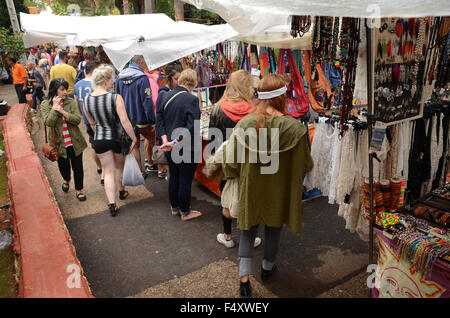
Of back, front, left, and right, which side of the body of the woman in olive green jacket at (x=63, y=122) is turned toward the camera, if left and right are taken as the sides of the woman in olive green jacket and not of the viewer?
front

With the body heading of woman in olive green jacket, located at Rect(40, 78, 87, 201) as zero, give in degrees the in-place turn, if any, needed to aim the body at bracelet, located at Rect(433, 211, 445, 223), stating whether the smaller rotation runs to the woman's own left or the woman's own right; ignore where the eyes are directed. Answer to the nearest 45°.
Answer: approximately 45° to the woman's own left

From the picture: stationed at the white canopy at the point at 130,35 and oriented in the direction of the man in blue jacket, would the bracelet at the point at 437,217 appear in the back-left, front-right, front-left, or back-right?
front-left

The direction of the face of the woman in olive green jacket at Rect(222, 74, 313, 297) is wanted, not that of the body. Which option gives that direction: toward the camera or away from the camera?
away from the camera

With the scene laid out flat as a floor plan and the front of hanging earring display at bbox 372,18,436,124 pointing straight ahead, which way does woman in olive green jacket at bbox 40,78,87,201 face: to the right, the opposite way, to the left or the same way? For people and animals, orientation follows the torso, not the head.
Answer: to the left

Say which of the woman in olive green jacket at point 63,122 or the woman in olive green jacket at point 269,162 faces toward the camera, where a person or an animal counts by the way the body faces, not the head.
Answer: the woman in olive green jacket at point 63,122

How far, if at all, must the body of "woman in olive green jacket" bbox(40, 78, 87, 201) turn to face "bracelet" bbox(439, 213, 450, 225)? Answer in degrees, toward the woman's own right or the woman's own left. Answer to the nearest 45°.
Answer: approximately 45° to the woman's own left

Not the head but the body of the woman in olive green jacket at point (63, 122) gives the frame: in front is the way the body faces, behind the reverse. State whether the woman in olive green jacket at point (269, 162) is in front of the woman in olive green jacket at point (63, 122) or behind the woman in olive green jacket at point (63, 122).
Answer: in front

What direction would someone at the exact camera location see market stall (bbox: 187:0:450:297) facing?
facing the viewer and to the left of the viewer

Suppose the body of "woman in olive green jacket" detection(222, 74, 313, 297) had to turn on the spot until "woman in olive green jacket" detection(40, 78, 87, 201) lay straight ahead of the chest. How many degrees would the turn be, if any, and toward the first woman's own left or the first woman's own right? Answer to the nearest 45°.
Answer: approximately 45° to the first woman's own left

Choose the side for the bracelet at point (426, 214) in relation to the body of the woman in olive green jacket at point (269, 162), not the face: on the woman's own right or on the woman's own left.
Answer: on the woman's own right

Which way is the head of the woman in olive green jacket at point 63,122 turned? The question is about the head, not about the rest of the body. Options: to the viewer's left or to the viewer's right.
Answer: to the viewer's right

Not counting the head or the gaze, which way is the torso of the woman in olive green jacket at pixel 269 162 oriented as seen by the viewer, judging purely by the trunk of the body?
away from the camera

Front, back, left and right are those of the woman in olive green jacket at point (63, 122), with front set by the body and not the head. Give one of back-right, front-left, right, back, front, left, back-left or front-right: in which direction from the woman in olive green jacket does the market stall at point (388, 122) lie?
front-left

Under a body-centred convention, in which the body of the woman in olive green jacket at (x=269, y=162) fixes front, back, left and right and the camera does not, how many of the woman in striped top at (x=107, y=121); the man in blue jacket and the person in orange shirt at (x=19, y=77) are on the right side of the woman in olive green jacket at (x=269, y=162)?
0

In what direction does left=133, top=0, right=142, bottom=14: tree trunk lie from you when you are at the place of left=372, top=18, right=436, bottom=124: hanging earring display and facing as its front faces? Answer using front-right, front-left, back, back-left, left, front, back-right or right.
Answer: right
